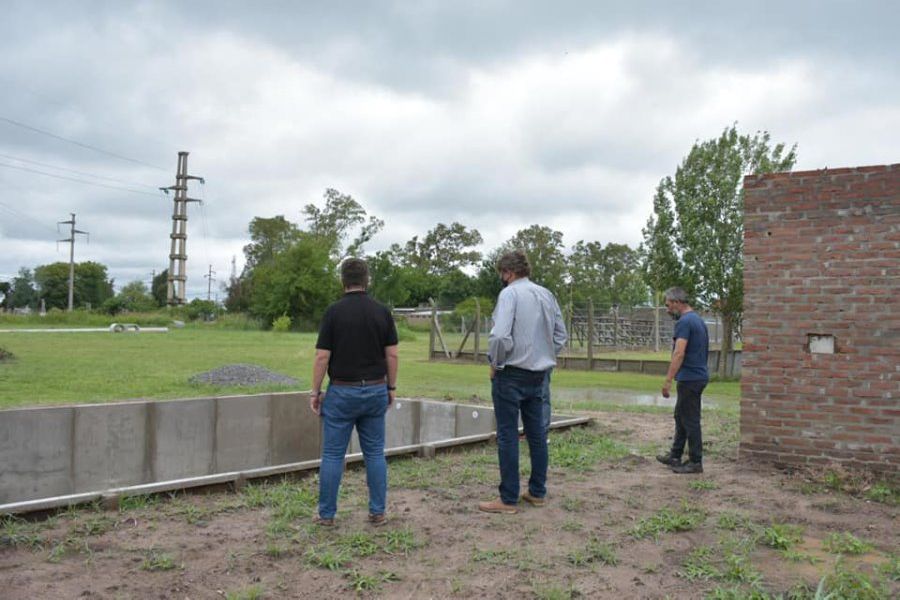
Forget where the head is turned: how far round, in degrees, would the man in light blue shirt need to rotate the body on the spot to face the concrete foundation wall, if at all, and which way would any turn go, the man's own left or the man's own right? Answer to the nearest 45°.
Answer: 0° — they already face it

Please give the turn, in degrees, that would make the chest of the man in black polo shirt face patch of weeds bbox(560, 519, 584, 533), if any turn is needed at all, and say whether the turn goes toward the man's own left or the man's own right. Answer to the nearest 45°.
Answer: approximately 90° to the man's own right

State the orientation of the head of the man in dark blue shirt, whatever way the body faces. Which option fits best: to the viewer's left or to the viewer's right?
to the viewer's left

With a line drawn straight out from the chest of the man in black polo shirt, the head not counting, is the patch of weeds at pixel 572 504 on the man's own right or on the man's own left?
on the man's own right

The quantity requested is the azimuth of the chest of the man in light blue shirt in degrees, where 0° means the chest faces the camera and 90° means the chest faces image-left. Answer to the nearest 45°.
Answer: approximately 135°

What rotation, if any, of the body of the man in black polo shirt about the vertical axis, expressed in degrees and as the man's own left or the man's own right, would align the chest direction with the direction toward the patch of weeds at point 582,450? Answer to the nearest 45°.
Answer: approximately 45° to the man's own right

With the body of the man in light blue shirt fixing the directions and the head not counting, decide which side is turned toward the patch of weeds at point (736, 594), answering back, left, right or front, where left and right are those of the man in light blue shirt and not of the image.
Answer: back

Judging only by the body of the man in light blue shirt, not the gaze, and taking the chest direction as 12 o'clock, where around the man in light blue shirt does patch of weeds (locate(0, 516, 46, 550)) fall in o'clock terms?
The patch of weeds is roughly at 10 o'clock from the man in light blue shirt.

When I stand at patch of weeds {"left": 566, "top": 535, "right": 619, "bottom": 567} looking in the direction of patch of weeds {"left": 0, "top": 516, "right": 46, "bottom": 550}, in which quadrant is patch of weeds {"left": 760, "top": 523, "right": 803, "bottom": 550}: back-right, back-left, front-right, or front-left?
back-right

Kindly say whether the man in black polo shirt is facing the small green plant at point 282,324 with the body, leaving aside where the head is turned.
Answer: yes

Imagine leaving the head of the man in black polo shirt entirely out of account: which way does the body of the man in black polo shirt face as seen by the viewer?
away from the camera
